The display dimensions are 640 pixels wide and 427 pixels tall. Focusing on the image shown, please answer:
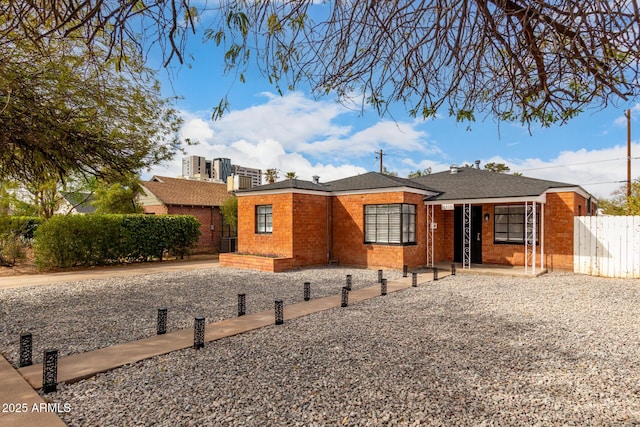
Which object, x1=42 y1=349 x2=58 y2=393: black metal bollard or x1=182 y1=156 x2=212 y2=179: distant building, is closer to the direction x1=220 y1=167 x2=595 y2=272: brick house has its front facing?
the black metal bollard

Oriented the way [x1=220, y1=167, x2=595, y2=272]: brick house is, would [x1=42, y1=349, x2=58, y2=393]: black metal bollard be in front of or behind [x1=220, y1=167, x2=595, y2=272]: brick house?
in front

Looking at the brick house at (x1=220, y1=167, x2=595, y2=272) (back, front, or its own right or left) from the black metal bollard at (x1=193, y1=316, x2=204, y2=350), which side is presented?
front

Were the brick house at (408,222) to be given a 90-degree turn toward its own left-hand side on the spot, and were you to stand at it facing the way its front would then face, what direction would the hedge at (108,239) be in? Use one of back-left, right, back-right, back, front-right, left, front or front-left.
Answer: back

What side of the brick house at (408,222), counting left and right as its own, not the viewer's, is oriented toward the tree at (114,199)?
right

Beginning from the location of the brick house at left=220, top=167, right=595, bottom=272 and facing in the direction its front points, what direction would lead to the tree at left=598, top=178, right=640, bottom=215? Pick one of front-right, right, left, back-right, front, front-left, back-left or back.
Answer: back-left

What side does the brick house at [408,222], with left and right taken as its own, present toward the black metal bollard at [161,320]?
front

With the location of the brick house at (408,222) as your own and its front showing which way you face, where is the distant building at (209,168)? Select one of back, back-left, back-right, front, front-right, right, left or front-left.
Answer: back-right

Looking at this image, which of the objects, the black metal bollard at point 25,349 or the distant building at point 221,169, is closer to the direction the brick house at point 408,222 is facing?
the black metal bollard

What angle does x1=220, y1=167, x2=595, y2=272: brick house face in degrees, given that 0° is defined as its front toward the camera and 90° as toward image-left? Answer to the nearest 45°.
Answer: approximately 0°

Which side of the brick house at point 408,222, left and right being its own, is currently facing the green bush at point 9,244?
right

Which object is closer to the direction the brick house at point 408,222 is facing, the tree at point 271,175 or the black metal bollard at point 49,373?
the black metal bollard

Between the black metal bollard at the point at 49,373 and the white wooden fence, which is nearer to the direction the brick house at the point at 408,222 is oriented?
the black metal bollard
